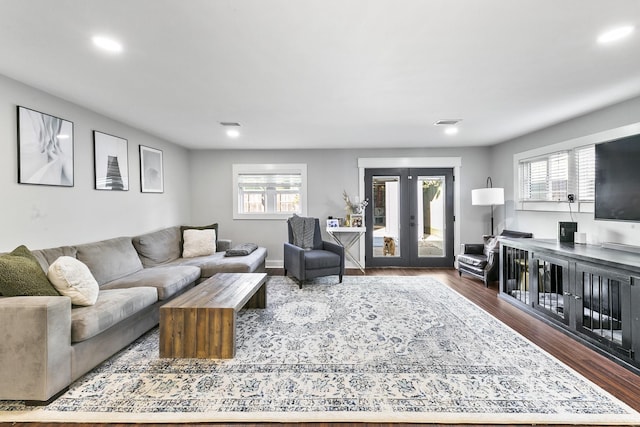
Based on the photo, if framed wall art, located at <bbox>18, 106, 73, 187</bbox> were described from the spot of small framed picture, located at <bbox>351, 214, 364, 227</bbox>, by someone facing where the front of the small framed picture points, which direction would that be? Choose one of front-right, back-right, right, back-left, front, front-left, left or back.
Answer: front-right

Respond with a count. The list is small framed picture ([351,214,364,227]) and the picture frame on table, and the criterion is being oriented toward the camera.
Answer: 2

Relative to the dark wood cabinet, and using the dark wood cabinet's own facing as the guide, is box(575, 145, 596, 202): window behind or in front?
behind

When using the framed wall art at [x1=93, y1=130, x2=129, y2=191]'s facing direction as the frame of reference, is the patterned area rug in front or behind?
in front

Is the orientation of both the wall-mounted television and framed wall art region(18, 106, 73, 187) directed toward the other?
yes

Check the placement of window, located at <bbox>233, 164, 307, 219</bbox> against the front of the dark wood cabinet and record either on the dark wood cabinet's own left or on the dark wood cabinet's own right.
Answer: on the dark wood cabinet's own right

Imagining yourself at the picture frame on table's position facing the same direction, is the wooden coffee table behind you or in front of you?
in front

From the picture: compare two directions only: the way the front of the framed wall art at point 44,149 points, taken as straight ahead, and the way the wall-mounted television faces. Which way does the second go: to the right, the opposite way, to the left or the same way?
the opposite way

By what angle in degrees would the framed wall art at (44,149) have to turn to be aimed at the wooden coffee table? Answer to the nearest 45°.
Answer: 0° — it already faces it

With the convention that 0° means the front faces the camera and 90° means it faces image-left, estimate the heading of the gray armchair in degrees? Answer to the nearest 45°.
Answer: approximately 315°

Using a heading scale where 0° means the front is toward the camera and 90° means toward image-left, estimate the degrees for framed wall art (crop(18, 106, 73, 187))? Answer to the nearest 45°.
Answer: approximately 315°

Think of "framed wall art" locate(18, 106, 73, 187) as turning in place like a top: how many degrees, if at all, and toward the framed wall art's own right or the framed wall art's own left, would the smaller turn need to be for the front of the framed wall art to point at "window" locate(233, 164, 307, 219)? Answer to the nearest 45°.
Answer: approximately 45° to the framed wall art's own left

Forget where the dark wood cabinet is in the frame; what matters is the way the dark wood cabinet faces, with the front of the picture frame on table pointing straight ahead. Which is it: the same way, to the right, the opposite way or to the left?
to the right
